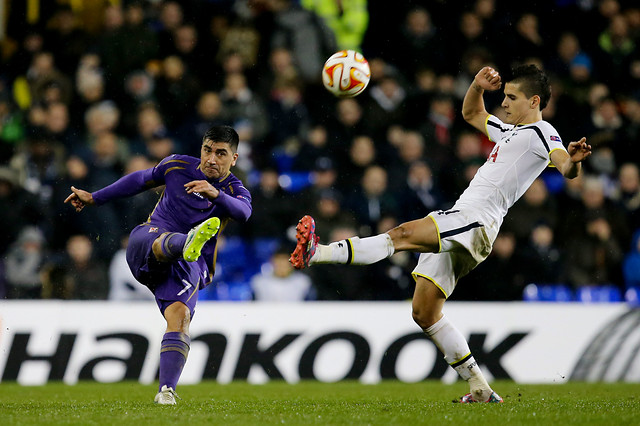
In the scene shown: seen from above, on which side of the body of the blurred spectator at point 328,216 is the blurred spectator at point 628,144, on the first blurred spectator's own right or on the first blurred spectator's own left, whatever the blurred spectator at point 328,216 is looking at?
on the first blurred spectator's own left

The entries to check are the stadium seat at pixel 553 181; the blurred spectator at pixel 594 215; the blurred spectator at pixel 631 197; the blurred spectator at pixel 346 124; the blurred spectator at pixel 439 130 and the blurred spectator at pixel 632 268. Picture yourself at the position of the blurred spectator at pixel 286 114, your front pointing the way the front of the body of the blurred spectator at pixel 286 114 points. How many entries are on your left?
6

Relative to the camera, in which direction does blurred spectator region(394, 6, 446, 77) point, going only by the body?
toward the camera

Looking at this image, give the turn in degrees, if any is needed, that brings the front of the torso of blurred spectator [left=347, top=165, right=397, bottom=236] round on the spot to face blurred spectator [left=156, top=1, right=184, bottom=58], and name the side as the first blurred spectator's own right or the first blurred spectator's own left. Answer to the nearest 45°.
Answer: approximately 135° to the first blurred spectator's own right

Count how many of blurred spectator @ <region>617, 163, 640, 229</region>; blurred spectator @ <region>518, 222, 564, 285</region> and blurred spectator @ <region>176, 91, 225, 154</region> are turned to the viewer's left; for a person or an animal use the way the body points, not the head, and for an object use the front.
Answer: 0

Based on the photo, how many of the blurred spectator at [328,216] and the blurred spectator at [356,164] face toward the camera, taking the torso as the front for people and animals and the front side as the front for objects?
2

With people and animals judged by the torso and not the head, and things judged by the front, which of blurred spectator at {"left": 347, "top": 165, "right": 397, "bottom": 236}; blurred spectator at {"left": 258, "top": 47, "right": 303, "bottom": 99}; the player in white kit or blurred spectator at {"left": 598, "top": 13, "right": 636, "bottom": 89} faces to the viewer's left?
the player in white kit

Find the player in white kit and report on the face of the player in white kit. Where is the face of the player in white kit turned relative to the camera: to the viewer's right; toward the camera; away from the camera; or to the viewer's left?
to the viewer's left

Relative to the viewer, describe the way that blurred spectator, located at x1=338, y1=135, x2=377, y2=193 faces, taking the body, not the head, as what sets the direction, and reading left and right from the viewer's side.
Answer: facing the viewer

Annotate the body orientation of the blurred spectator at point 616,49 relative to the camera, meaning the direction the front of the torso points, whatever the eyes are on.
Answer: toward the camera

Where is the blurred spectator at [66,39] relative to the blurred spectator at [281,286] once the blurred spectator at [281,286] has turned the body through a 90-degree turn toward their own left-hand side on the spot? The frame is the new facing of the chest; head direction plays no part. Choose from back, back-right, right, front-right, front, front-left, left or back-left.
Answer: back-left

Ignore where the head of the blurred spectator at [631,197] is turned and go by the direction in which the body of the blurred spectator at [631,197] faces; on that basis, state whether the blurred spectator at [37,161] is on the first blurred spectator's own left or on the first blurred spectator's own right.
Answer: on the first blurred spectator's own right

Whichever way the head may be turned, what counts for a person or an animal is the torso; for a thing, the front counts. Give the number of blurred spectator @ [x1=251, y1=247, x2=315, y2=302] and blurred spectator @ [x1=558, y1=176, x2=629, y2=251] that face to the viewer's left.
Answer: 0

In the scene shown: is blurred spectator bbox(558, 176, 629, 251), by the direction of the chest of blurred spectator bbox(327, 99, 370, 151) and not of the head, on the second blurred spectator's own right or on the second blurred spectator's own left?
on the second blurred spectator's own left

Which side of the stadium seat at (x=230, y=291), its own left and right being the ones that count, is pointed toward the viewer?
front

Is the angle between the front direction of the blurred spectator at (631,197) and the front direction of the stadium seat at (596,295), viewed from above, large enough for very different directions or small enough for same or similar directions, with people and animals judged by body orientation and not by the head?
same or similar directions

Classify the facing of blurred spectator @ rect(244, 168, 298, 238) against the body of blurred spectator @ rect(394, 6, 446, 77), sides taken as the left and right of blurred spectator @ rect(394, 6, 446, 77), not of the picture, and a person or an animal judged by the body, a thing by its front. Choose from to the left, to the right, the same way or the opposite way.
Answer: the same way
